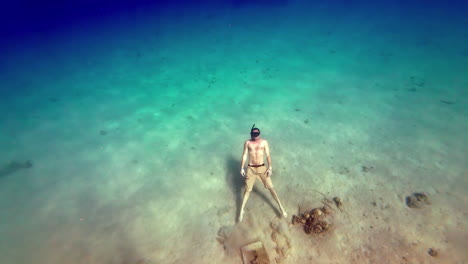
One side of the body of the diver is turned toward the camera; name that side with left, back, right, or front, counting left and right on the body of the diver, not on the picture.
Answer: front
